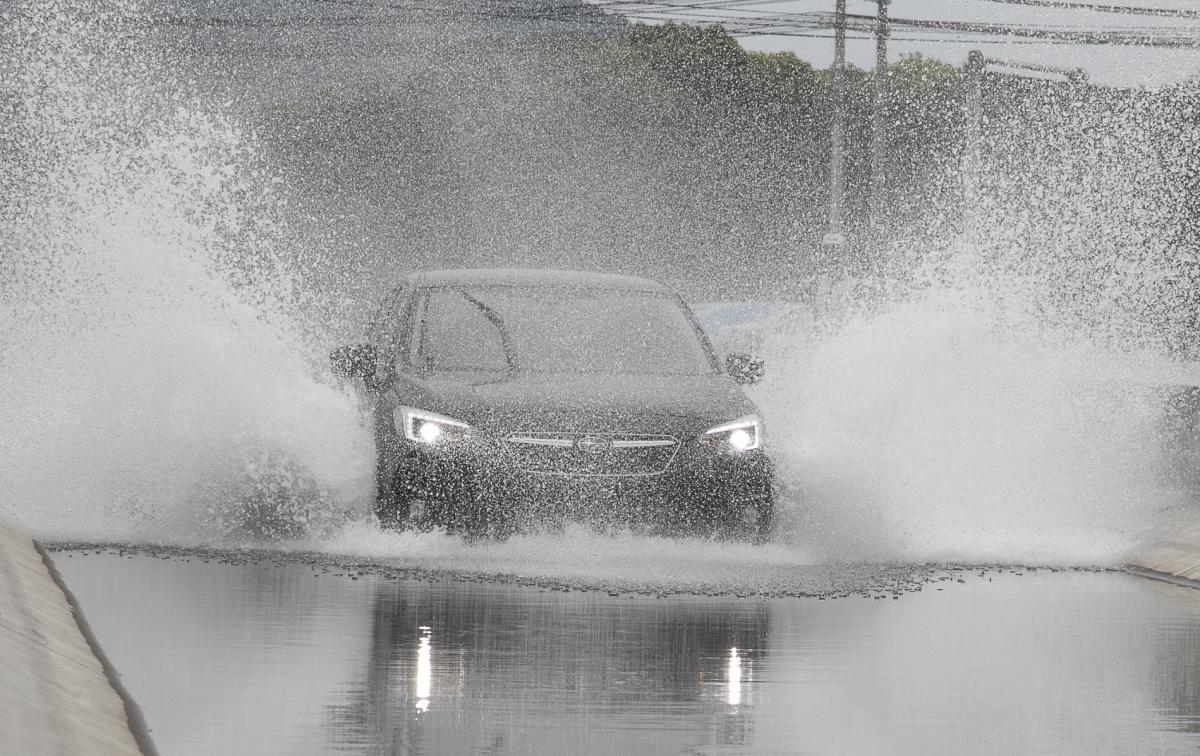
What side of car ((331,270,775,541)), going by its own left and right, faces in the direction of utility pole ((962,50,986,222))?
back

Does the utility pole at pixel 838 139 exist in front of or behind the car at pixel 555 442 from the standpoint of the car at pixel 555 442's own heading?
behind

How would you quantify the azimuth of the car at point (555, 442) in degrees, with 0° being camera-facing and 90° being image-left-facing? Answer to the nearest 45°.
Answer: approximately 0°

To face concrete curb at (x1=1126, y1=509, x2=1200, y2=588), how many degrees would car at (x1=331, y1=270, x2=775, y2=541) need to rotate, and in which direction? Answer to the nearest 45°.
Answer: approximately 90° to its left

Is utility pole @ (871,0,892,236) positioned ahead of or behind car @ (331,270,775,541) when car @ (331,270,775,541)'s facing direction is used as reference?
behind
